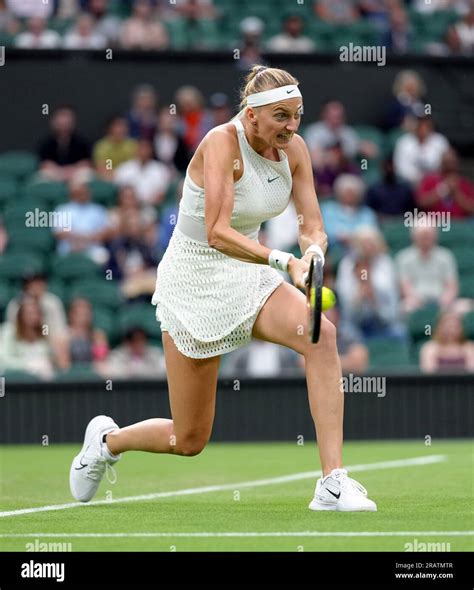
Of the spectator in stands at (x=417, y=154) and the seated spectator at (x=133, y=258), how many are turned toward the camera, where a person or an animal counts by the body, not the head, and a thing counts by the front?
2

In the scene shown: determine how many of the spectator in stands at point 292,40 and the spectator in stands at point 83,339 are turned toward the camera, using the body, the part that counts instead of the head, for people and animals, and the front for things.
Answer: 2

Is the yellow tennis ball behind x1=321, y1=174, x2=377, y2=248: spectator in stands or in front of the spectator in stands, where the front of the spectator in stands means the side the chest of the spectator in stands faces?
in front

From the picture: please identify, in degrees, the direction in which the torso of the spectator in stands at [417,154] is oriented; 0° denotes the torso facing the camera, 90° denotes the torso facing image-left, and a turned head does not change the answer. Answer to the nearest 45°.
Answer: approximately 0°

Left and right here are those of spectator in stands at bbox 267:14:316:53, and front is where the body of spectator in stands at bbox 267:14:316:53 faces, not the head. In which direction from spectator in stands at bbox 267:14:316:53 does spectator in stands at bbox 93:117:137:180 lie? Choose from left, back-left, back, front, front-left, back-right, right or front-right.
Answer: front-right

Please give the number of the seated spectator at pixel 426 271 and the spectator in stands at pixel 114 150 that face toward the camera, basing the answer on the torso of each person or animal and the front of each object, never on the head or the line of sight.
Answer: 2
